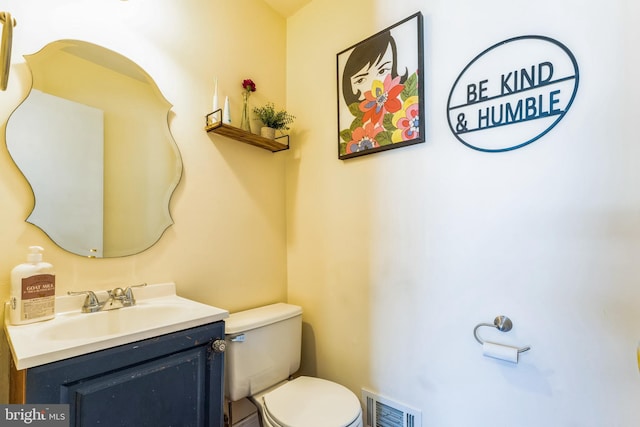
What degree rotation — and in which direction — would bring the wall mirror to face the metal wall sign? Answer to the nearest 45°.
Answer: approximately 45° to its left

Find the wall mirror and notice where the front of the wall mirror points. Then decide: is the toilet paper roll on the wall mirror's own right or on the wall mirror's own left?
on the wall mirror's own left

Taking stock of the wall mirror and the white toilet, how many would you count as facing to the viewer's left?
0

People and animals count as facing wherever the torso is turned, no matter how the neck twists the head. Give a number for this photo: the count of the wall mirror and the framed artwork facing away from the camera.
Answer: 0

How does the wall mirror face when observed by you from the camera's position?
facing the viewer

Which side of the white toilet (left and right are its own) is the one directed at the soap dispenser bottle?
right

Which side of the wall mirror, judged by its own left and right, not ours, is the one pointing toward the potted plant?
left

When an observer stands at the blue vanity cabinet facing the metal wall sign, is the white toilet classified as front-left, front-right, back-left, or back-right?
front-left

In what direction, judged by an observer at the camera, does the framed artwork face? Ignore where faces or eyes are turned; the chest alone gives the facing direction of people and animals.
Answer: facing the viewer and to the left of the viewer

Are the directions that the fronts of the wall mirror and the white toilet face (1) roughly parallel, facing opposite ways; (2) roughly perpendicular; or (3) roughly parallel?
roughly parallel

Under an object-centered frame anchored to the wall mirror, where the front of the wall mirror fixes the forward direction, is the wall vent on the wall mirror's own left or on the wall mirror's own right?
on the wall mirror's own left

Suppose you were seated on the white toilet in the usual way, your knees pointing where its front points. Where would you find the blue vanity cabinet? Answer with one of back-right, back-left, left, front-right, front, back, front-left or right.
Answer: right

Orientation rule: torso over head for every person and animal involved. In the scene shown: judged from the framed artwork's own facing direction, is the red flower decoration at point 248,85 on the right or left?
on its right
